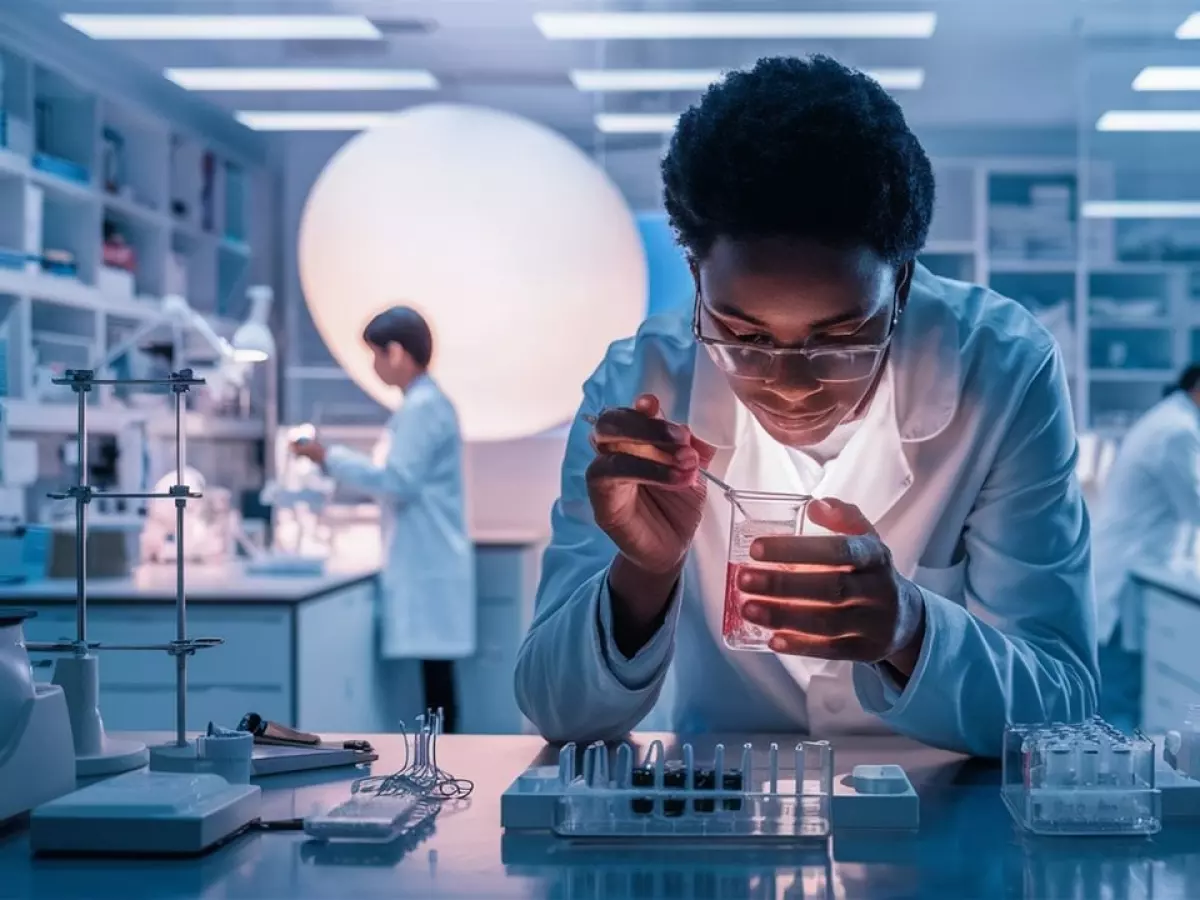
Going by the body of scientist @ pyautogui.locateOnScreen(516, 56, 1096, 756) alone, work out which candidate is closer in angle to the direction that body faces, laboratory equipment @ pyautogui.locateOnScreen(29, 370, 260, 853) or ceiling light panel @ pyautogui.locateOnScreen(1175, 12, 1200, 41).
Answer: the laboratory equipment

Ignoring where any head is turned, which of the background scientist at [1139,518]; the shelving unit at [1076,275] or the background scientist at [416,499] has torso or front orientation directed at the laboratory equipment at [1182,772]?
the shelving unit

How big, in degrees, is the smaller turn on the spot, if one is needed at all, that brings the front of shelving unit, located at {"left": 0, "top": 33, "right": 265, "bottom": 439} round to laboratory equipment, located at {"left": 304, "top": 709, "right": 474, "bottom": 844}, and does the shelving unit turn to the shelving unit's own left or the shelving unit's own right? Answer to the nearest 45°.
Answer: approximately 45° to the shelving unit's own right

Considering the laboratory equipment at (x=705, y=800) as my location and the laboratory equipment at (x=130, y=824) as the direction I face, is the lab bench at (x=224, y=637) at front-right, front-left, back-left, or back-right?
front-right

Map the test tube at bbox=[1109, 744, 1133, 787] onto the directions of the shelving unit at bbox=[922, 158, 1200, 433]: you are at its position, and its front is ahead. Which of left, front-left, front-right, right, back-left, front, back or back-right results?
front

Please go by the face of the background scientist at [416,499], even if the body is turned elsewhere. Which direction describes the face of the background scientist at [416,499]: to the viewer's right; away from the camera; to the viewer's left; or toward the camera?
to the viewer's left

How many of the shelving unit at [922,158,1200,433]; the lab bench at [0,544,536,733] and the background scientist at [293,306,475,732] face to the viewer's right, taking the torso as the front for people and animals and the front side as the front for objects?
0

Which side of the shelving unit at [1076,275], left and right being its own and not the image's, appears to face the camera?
front

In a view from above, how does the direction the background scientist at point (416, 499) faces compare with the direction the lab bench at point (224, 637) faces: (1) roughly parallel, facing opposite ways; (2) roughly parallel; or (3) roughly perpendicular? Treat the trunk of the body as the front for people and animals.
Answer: roughly perpendicular

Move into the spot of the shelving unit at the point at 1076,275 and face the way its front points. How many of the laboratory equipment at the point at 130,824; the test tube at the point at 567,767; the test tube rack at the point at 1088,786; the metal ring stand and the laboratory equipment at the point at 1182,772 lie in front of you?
5

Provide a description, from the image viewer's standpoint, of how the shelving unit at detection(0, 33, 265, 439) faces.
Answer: facing the viewer and to the right of the viewer

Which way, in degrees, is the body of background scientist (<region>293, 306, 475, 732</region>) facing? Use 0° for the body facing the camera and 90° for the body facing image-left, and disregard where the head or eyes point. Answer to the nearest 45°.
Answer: approximately 90°

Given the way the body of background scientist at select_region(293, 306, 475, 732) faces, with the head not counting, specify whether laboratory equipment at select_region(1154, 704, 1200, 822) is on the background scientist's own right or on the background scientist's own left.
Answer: on the background scientist's own left

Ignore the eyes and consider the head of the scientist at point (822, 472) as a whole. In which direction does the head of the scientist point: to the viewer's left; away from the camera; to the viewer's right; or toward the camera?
toward the camera

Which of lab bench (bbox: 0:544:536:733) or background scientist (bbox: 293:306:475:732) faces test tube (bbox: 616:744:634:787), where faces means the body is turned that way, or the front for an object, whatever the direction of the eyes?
the lab bench
